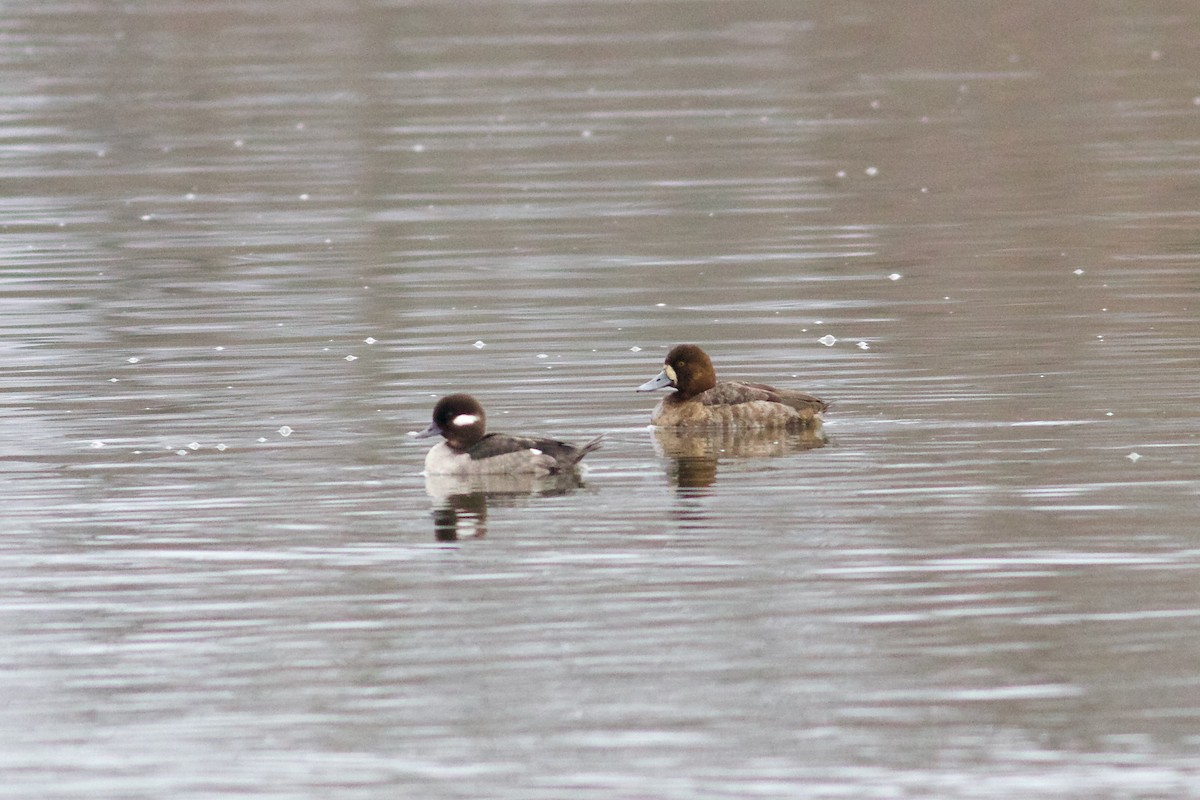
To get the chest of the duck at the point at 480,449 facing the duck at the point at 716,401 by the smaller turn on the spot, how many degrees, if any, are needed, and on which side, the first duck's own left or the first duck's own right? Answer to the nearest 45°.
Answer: approximately 135° to the first duck's own right

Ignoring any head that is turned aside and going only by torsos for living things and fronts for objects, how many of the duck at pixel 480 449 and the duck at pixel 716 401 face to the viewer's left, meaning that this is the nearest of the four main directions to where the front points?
2

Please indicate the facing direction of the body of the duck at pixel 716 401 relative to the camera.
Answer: to the viewer's left

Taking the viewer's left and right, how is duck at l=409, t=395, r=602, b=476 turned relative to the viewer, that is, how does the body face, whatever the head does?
facing to the left of the viewer

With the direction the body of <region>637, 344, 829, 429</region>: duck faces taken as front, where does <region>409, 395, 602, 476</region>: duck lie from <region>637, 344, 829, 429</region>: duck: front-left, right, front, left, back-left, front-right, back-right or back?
front-left
